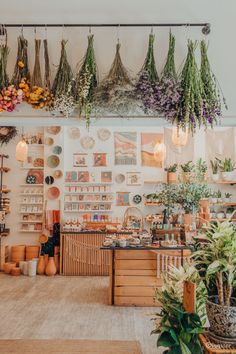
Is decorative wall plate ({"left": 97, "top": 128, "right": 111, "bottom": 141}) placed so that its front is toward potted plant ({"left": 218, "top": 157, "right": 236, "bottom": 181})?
no

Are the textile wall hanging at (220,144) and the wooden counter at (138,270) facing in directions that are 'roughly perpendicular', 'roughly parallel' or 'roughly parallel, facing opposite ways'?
roughly parallel

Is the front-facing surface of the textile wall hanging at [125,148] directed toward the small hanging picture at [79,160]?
no

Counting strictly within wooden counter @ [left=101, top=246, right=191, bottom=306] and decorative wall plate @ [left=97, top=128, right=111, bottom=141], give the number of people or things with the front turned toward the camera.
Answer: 2

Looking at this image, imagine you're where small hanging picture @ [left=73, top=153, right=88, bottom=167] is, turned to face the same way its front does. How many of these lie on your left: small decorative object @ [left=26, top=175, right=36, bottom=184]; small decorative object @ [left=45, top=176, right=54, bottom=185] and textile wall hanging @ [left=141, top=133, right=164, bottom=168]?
1

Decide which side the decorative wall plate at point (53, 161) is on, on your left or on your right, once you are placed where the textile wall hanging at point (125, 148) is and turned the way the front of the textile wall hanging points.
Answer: on your right

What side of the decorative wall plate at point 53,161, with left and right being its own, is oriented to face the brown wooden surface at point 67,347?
front

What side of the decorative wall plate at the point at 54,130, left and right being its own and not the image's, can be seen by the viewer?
front

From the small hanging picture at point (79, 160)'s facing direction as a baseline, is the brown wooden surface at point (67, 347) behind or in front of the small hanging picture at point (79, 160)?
in front

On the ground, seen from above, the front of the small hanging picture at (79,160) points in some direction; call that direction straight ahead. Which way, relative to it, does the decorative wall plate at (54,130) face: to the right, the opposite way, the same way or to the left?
the same way

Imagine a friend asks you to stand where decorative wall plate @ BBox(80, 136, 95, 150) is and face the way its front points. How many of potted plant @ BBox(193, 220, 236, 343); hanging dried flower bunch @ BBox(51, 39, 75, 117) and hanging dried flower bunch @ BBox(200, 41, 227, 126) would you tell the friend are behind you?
0

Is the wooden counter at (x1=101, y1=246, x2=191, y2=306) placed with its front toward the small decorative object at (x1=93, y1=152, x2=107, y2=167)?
no

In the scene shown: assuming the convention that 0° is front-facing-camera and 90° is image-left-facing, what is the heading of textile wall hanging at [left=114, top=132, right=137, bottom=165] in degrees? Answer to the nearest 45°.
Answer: approximately 0°

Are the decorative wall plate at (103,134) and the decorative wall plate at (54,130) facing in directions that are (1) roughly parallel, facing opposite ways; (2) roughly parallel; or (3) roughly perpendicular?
roughly parallel

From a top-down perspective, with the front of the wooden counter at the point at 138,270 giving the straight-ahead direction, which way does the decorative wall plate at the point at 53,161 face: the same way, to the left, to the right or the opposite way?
the same way

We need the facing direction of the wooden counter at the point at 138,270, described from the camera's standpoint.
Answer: facing the viewer

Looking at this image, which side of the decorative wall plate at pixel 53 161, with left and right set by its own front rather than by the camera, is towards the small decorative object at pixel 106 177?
left

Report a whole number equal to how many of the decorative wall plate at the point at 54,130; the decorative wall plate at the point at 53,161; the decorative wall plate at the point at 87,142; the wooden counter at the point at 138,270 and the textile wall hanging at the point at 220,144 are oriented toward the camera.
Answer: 5

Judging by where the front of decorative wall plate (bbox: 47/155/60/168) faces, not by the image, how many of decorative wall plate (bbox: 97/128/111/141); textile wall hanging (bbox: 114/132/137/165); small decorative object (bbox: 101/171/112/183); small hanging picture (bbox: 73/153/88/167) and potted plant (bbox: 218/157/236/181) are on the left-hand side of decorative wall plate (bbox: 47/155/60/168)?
5

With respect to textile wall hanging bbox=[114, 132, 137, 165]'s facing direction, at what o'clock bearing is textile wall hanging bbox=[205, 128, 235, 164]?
textile wall hanging bbox=[205, 128, 235, 164] is roughly at 9 o'clock from textile wall hanging bbox=[114, 132, 137, 165].

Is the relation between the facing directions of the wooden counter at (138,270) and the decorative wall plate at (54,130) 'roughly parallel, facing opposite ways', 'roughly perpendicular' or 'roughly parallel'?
roughly parallel

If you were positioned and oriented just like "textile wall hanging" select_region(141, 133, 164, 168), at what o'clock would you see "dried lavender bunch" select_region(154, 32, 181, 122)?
The dried lavender bunch is roughly at 12 o'clock from the textile wall hanging.

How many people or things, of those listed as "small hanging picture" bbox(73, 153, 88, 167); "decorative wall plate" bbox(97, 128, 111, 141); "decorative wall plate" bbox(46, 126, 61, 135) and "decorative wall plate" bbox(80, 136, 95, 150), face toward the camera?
4

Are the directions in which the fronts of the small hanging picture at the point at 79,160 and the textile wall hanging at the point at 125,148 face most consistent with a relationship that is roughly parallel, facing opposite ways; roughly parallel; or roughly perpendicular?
roughly parallel

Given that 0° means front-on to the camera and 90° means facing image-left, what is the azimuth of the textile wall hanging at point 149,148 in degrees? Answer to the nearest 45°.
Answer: approximately 0°
